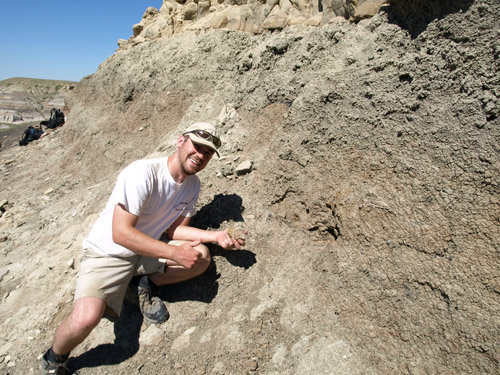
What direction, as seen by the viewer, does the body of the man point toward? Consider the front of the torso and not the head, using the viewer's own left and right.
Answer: facing the viewer and to the right of the viewer

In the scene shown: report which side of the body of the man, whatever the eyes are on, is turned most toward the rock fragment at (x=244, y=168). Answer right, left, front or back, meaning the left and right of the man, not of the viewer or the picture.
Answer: left
